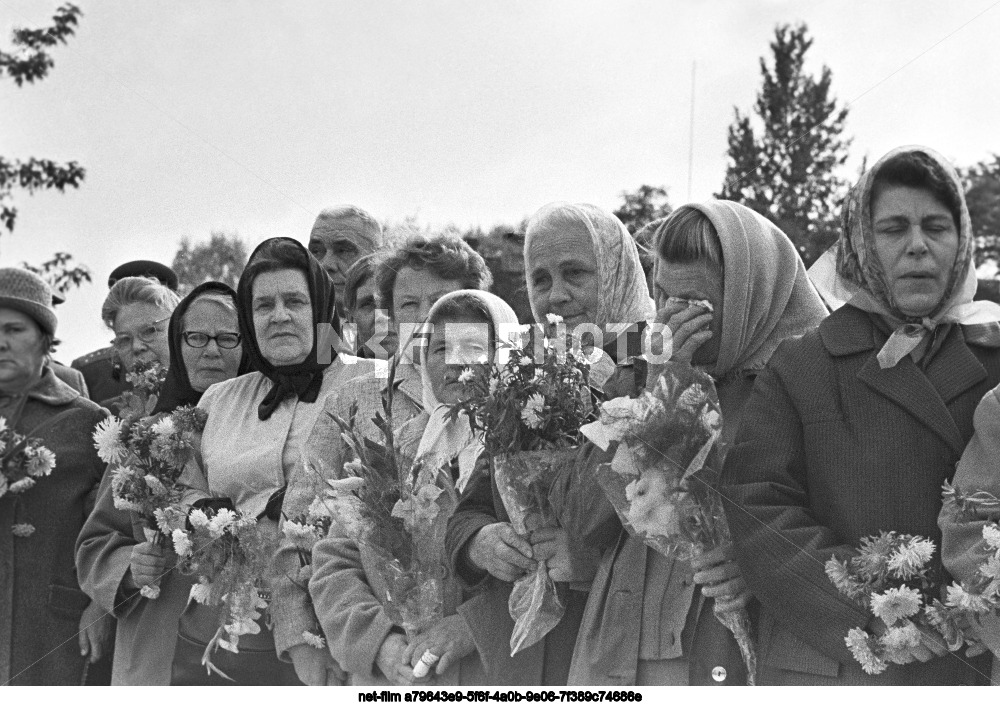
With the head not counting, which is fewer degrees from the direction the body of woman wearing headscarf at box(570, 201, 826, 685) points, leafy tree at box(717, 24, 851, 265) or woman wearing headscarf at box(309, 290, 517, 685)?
the woman wearing headscarf

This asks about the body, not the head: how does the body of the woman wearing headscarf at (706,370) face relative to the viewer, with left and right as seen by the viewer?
facing the viewer and to the left of the viewer

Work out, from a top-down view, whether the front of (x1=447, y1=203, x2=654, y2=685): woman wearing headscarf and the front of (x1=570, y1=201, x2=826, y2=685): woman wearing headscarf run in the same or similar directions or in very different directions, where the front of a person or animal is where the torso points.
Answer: same or similar directions

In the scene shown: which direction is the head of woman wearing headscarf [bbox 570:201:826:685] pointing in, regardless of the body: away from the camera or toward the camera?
toward the camera

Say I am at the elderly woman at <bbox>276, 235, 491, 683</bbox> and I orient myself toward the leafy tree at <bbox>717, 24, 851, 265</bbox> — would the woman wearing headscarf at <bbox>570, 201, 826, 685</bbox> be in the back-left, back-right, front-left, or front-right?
front-right

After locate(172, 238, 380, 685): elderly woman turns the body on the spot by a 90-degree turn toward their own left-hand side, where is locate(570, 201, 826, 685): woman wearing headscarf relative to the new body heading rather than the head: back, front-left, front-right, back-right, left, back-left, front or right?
front-right

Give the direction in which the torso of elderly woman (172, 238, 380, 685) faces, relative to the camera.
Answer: toward the camera

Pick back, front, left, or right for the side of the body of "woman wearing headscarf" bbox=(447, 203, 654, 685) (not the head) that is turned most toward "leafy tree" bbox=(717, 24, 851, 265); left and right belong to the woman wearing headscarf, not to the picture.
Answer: back

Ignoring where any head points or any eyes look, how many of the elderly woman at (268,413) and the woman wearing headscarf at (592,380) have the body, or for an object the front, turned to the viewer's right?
0

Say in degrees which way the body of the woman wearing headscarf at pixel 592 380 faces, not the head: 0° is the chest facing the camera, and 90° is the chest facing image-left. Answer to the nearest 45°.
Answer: approximately 45°

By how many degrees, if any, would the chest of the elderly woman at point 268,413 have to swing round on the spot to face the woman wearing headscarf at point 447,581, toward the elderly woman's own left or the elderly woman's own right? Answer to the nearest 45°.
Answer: approximately 45° to the elderly woman's own left

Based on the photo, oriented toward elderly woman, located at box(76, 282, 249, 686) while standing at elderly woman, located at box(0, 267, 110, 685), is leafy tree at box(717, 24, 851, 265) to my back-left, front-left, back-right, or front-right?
front-left

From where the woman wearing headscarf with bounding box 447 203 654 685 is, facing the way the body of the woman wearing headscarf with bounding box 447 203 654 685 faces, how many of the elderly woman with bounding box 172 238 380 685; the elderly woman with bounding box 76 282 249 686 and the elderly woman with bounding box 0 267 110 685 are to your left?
0

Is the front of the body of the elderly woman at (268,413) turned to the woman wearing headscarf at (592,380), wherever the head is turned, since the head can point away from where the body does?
no

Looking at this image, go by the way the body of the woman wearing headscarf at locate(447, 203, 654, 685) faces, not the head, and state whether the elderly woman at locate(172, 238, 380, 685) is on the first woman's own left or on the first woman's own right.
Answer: on the first woman's own right

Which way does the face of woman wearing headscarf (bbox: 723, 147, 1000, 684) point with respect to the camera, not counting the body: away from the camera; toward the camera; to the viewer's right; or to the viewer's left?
toward the camera
